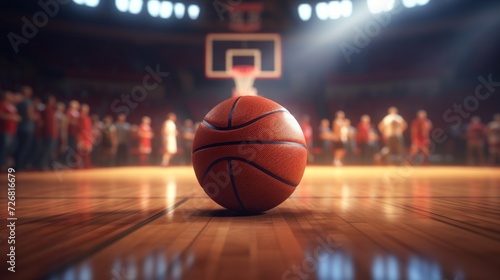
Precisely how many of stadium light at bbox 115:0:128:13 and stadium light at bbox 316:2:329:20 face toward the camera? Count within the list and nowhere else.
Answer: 2

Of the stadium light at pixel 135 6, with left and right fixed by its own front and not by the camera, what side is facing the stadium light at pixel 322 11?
left

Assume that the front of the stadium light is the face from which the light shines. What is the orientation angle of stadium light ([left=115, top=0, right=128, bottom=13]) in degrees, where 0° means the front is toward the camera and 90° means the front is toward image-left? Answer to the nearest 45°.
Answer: approximately 0°

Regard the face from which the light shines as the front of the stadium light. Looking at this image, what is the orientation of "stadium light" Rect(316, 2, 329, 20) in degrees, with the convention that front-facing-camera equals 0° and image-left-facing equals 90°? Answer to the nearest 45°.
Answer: approximately 0°
